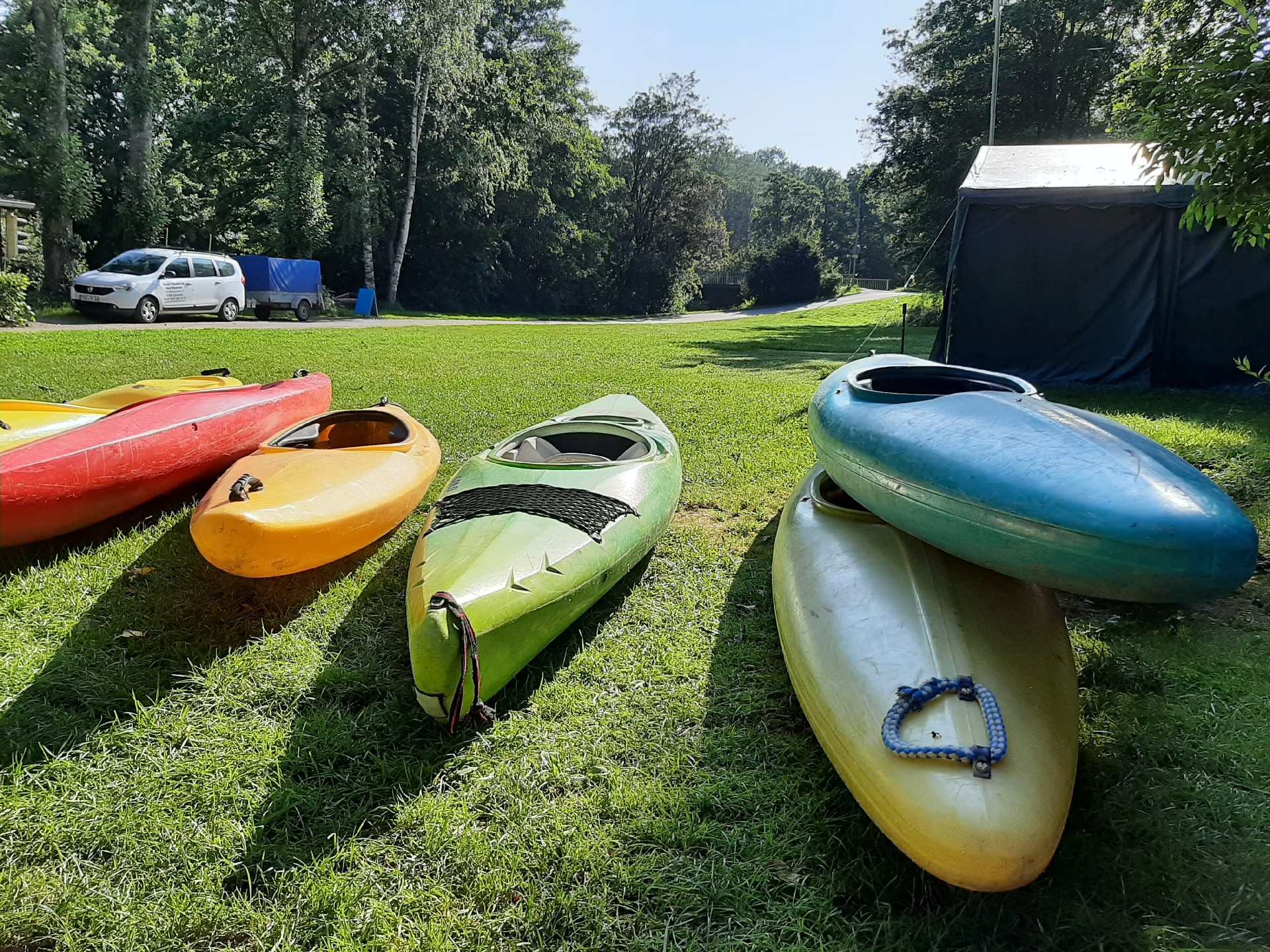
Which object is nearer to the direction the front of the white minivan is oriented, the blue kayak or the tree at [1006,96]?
the blue kayak

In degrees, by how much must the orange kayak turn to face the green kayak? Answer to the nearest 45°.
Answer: approximately 90° to its left

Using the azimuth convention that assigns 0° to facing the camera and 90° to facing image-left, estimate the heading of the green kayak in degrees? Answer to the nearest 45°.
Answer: approximately 45°

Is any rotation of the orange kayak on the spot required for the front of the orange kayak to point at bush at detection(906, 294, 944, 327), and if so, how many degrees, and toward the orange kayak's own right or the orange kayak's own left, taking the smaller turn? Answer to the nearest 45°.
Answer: approximately 180°

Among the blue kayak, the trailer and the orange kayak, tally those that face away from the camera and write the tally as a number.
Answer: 0

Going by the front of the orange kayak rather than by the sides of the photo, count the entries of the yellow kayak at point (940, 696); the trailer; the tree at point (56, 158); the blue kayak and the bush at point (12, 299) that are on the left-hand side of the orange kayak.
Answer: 2

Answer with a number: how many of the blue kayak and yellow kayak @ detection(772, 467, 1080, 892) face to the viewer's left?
0

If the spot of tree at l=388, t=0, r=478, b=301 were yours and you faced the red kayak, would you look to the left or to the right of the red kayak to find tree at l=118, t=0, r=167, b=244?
right

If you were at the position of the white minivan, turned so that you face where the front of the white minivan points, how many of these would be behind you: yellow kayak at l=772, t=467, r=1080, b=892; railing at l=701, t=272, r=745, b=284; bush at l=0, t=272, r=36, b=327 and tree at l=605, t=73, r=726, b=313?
2

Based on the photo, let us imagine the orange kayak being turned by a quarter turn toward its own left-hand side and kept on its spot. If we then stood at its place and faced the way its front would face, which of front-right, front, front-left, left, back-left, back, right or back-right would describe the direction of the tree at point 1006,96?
left

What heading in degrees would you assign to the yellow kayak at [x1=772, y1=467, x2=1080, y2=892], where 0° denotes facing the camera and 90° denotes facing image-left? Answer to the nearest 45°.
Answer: approximately 315°

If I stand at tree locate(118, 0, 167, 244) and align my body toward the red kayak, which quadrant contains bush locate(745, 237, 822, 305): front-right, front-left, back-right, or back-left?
back-left

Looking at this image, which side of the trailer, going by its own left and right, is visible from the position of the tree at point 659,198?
back

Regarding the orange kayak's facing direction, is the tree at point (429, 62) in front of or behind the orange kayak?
behind
